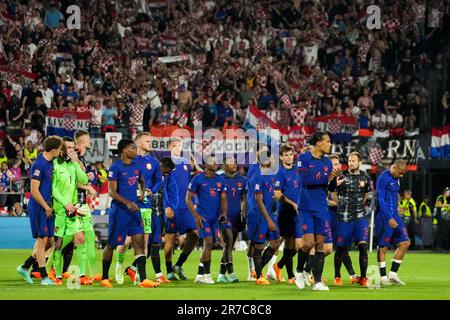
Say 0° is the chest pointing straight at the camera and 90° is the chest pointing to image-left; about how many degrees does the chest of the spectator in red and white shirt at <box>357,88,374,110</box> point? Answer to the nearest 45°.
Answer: approximately 0°

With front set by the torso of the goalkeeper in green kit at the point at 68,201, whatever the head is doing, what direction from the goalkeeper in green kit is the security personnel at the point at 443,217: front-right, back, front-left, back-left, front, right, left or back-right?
left

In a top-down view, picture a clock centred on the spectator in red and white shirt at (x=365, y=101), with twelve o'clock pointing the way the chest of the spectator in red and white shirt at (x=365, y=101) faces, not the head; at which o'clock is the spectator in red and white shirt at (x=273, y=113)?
the spectator in red and white shirt at (x=273, y=113) is roughly at 2 o'clock from the spectator in red and white shirt at (x=365, y=101).

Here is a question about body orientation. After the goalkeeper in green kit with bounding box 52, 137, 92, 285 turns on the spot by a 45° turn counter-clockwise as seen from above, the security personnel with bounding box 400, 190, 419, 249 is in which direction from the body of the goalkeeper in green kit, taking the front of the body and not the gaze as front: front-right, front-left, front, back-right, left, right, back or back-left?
front-left

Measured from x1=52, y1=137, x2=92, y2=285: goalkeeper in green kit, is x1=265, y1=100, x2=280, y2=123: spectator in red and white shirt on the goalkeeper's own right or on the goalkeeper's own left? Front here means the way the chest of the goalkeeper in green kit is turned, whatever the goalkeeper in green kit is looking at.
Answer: on the goalkeeper's own left

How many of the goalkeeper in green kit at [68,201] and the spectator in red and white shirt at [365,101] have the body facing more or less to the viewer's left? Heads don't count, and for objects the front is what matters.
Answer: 0

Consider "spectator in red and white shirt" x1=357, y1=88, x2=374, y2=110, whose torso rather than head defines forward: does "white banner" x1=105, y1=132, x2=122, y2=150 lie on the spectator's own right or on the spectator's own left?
on the spectator's own right

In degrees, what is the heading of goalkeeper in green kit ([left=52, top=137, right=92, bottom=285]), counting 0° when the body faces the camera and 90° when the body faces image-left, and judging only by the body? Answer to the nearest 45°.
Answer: approximately 315°

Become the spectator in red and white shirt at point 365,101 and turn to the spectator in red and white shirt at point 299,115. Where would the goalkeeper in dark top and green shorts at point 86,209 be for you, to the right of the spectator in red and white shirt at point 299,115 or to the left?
left
